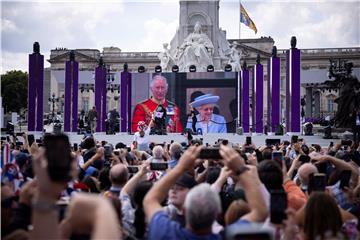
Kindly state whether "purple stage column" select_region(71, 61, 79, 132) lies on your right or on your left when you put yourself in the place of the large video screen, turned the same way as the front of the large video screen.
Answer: on your right

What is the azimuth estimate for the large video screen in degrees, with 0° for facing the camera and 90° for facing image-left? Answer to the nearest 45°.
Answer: approximately 0°

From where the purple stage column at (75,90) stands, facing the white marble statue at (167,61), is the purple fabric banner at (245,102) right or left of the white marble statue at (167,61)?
right

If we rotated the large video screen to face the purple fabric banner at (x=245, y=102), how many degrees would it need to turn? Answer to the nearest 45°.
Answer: approximately 45° to its left

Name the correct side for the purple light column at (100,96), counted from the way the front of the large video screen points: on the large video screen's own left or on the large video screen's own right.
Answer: on the large video screen's own right

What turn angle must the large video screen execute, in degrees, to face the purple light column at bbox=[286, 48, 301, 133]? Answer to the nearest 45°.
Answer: approximately 45° to its left

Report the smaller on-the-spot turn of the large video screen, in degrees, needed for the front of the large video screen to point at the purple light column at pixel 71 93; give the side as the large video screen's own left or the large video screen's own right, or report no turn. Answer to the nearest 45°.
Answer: approximately 45° to the large video screen's own right
